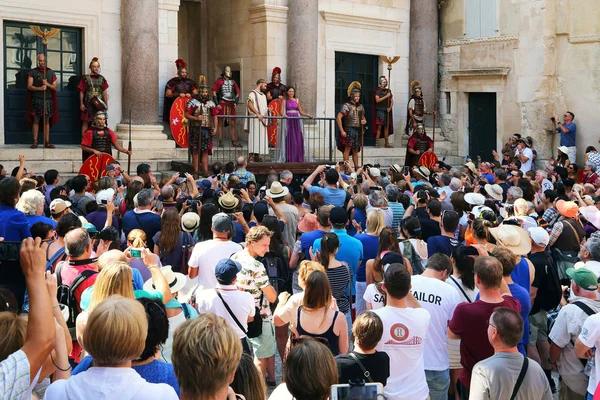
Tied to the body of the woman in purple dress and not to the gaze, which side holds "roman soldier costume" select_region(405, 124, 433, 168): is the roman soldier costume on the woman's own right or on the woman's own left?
on the woman's own left

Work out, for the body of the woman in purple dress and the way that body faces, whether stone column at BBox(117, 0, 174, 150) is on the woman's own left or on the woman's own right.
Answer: on the woman's own right

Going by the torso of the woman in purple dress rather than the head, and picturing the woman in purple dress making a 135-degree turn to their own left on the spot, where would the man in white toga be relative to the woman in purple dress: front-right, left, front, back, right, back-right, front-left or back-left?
back

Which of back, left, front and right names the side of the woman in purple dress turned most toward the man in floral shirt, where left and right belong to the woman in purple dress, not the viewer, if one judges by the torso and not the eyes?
front

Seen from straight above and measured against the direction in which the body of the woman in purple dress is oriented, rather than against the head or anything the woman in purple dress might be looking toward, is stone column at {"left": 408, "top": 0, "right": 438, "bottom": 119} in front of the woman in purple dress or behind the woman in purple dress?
behind

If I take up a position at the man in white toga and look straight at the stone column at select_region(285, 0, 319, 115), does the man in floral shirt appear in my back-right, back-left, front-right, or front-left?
back-right

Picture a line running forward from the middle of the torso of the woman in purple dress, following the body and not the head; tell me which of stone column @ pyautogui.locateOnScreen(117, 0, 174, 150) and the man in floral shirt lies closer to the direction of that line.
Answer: the man in floral shirt

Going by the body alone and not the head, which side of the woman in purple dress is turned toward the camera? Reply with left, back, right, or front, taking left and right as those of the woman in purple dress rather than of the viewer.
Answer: front
